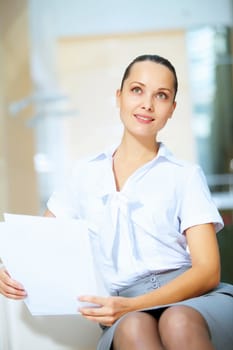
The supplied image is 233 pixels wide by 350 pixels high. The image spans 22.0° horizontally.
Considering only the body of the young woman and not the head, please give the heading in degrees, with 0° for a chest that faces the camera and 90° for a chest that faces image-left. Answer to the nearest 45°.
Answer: approximately 45°
